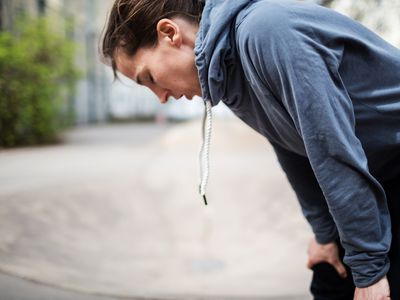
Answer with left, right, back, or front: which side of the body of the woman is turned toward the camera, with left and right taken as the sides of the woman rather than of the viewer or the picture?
left

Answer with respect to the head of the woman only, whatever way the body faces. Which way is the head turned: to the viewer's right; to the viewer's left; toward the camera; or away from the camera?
to the viewer's left

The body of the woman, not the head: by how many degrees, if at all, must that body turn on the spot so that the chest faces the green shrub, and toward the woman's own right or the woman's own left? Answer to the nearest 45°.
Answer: approximately 45° to the woman's own right
